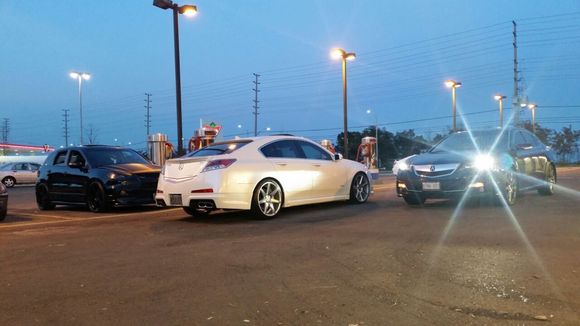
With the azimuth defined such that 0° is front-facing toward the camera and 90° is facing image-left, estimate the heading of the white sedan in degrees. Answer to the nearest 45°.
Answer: approximately 225°

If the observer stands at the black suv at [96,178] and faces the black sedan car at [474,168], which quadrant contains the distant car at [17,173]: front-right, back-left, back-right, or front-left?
back-left

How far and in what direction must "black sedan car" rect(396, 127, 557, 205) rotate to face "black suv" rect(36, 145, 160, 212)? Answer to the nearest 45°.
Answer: approximately 45° to its right

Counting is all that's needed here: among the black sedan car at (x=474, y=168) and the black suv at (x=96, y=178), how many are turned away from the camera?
0

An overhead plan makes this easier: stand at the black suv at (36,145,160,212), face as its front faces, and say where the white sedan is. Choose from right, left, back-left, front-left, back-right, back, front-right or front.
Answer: front

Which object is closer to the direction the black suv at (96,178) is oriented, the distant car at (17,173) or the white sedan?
the white sedan

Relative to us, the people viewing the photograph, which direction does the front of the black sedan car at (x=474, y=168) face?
facing the viewer and to the left of the viewer

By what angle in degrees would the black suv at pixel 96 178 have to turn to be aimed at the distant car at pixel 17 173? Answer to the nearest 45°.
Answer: approximately 135° to its left

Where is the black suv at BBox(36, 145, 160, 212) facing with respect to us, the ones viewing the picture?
facing the viewer and to the right of the viewer

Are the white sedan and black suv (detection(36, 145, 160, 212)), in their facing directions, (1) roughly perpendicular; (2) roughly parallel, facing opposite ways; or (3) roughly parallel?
roughly perpendicular

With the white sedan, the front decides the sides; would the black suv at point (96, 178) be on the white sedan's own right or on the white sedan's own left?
on the white sedan's own left

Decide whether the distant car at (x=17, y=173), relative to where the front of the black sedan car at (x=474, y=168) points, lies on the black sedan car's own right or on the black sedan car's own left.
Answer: on the black sedan car's own right

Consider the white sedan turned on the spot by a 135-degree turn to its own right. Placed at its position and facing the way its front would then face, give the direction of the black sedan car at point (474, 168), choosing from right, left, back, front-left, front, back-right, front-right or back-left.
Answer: left

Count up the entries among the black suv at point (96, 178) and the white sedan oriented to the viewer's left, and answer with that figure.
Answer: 0

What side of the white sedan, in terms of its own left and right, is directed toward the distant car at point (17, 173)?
left

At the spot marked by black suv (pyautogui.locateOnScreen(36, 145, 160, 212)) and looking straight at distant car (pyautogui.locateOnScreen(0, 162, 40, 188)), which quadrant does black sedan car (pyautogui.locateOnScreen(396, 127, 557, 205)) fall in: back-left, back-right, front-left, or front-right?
back-right
